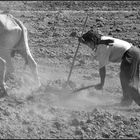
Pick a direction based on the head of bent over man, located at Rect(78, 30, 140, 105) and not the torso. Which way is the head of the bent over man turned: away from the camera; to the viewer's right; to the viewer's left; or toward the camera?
to the viewer's left

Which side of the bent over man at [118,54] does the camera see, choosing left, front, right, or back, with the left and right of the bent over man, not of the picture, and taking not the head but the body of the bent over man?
left
